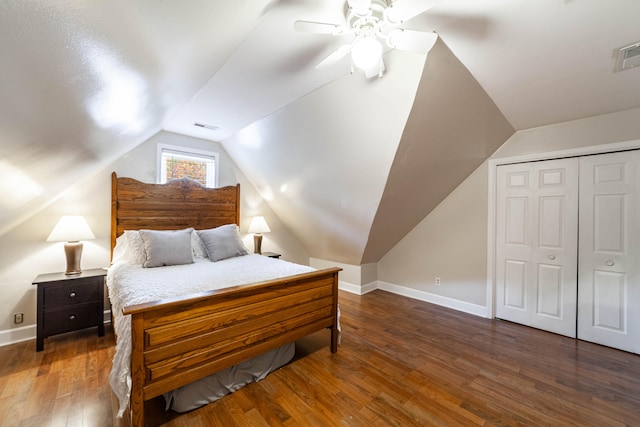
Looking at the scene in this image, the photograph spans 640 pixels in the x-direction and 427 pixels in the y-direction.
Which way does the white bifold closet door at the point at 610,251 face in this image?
toward the camera

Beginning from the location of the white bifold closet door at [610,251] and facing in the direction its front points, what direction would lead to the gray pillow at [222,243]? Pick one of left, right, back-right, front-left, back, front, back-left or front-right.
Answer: front-right

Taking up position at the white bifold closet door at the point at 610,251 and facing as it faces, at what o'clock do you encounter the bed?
The bed is roughly at 1 o'clock from the white bifold closet door.

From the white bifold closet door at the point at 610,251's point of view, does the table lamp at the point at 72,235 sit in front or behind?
in front

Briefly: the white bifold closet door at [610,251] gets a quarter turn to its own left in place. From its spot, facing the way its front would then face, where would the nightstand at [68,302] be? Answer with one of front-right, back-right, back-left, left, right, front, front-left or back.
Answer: back-right

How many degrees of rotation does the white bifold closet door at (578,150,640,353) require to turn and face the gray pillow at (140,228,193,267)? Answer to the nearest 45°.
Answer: approximately 45° to its right

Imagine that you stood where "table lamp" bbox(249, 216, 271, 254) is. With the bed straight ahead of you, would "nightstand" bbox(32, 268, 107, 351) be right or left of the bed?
right
